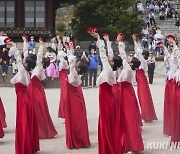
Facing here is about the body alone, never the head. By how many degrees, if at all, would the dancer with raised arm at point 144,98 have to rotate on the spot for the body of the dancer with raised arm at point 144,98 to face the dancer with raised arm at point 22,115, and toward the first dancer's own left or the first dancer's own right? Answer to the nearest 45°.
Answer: approximately 45° to the first dancer's own left
